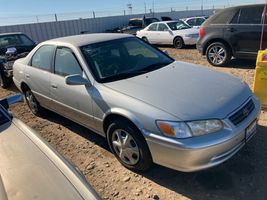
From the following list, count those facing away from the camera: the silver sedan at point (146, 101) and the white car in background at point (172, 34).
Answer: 0

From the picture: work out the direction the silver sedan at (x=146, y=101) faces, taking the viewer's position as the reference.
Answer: facing the viewer and to the right of the viewer

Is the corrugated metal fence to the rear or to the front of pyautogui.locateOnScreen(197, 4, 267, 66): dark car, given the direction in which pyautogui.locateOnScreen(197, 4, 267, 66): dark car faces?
to the rear

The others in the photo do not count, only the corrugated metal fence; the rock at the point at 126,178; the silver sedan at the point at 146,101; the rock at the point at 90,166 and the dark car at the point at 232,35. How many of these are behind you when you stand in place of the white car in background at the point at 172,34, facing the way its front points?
1

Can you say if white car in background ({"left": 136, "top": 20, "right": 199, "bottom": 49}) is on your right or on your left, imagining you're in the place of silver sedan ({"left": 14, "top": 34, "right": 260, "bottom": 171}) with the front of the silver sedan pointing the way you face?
on your left

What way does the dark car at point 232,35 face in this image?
to the viewer's right

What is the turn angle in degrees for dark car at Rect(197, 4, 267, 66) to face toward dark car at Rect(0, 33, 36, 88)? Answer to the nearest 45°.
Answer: approximately 180°

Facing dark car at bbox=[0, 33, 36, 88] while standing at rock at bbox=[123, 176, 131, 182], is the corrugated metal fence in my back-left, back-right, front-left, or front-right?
front-right

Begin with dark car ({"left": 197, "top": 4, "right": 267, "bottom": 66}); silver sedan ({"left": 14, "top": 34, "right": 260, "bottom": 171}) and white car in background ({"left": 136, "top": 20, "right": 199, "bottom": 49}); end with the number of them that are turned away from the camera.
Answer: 0

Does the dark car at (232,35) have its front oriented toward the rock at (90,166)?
no
